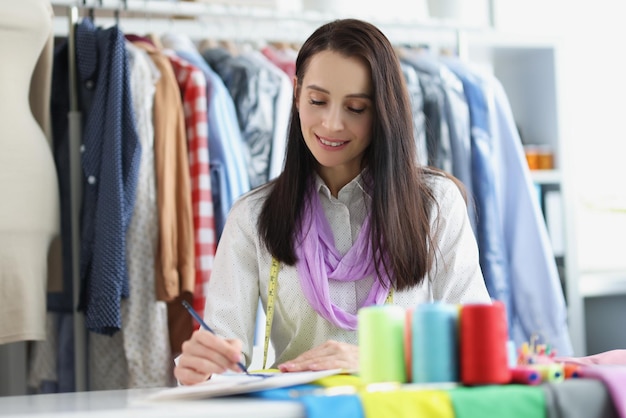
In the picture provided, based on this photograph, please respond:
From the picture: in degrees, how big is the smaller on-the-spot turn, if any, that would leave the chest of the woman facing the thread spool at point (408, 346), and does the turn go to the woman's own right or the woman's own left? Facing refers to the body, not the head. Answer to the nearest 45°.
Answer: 0° — they already face it

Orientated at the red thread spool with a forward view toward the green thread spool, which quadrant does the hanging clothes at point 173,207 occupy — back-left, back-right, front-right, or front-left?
front-right

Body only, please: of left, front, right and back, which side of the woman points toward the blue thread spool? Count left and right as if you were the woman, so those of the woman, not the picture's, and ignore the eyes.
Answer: front

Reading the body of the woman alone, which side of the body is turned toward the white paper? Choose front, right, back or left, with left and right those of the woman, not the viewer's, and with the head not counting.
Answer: front

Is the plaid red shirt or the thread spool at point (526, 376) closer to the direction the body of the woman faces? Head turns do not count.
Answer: the thread spool

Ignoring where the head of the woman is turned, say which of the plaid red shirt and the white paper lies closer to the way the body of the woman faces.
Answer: the white paper

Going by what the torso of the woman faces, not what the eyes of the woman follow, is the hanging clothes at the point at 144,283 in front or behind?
behind

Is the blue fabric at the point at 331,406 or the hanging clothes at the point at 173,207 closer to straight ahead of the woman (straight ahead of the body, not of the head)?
the blue fabric

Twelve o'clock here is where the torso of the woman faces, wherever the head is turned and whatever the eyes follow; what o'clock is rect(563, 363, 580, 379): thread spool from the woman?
The thread spool is roughly at 11 o'clock from the woman.

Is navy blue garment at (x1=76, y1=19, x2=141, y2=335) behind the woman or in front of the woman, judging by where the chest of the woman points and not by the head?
behind

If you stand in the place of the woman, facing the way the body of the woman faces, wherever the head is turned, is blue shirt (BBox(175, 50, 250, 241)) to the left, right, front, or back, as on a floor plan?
back

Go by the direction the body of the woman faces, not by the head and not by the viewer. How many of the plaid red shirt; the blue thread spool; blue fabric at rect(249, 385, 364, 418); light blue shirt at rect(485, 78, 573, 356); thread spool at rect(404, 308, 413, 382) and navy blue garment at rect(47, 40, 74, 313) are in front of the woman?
3

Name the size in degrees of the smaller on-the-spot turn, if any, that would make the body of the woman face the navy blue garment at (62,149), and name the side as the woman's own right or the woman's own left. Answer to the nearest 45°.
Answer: approximately 135° to the woman's own right

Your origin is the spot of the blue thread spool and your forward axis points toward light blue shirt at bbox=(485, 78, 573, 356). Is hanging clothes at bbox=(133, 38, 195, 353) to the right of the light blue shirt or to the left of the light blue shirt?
left

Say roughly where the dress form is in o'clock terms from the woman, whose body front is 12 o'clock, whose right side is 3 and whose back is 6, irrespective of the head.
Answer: The dress form is roughly at 4 o'clock from the woman.

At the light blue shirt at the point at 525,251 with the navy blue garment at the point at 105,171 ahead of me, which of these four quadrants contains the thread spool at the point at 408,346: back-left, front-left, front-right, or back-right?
front-left

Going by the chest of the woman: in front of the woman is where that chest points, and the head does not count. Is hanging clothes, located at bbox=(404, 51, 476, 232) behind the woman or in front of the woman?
behind

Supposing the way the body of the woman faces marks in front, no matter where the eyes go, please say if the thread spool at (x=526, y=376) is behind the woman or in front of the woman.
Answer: in front

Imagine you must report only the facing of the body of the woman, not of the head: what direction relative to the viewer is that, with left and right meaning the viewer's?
facing the viewer
